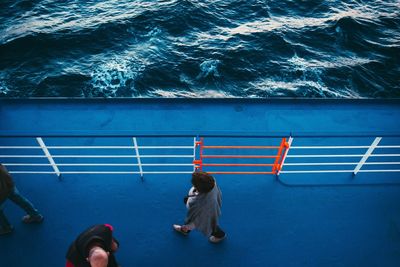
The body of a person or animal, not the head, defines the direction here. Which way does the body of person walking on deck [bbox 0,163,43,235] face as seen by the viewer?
to the viewer's left

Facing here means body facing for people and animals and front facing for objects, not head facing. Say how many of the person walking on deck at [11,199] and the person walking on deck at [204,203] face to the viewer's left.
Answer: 2

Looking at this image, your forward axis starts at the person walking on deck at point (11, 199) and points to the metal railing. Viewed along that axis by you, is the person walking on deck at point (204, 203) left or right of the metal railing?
right

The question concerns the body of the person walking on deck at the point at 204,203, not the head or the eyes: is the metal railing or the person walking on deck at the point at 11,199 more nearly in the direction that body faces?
the person walking on deck

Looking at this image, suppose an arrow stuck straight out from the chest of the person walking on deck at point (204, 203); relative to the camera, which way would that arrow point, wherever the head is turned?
to the viewer's left

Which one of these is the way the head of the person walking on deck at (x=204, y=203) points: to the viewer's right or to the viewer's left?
to the viewer's left

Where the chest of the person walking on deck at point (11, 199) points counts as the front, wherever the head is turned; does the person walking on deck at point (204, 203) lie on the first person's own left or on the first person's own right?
on the first person's own left

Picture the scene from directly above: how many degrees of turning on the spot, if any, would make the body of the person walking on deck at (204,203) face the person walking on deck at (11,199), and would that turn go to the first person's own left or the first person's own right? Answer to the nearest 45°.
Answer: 0° — they already face them
